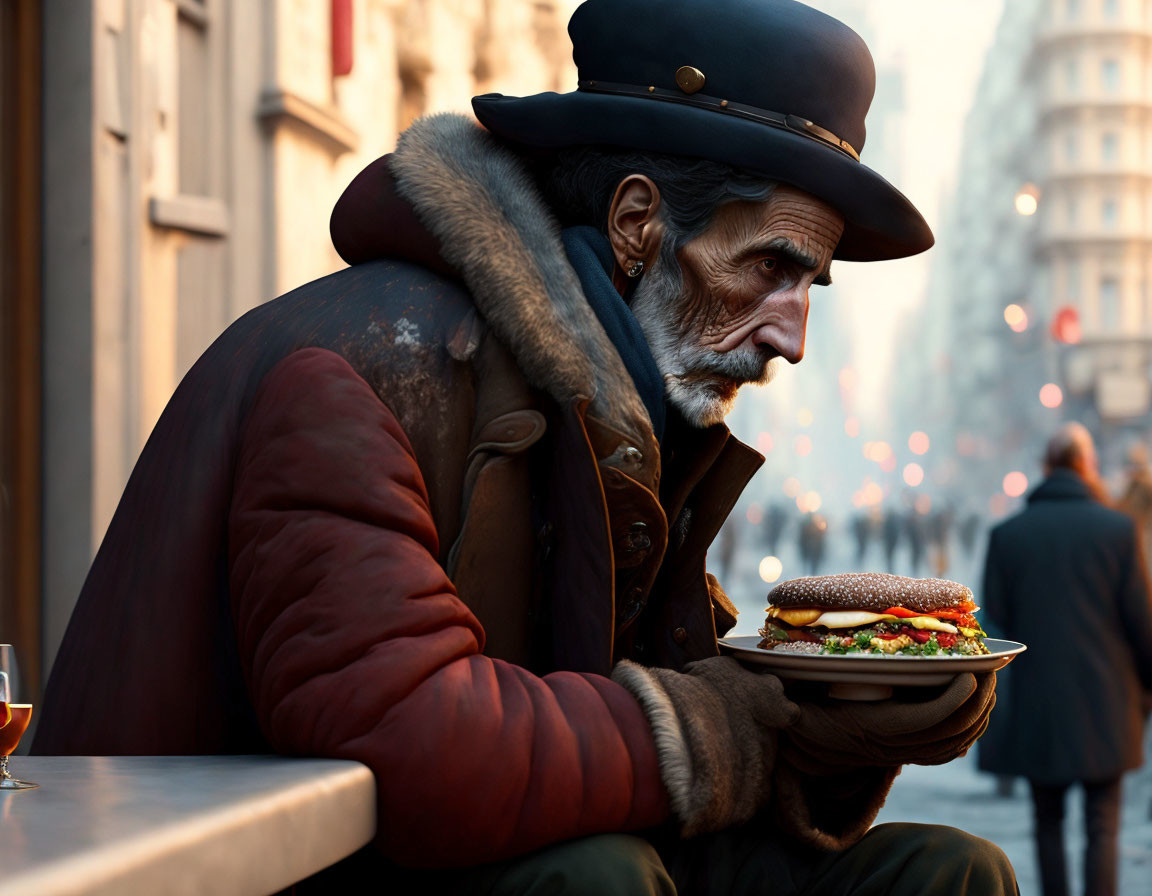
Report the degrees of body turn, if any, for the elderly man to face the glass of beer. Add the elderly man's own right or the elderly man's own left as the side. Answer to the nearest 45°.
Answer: approximately 135° to the elderly man's own right

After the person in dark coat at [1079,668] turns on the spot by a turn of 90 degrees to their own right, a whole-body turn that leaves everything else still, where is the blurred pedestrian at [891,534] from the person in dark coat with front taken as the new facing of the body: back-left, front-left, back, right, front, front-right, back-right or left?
left

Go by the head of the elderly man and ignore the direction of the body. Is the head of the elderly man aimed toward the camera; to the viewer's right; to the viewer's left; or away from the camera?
to the viewer's right

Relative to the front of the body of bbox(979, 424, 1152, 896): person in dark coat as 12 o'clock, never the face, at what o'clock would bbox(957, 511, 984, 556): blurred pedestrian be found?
The blurred pedestrian is roughly at 12 o'clock from the person in dark coat.

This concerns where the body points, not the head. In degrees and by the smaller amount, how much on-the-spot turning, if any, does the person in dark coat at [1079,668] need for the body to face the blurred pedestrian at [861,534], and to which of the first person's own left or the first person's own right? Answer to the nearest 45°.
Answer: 0° — they already face them

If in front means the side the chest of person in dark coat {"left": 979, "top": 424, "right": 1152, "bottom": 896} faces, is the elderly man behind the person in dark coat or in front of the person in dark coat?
behind

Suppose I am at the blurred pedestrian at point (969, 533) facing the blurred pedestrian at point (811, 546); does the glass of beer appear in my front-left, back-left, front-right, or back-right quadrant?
front-left

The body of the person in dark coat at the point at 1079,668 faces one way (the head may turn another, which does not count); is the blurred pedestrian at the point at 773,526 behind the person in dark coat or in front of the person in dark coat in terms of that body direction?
in front

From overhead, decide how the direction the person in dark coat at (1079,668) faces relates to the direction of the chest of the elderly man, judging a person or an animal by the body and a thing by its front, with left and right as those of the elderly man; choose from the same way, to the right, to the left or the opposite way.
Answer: to the left

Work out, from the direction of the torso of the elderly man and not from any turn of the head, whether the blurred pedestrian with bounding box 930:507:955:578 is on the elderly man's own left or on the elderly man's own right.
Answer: on the elderly man's own left

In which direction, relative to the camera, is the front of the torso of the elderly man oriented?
to the viewer's right

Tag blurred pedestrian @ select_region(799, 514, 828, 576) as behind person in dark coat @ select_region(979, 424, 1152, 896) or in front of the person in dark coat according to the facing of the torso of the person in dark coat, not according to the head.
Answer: in front

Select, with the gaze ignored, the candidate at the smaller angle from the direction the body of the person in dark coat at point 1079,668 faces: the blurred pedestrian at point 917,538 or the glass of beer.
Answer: the blurred pedestrian

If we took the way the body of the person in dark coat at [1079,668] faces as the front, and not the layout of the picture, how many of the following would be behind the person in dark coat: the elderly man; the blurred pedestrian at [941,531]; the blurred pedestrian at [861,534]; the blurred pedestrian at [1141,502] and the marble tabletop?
2

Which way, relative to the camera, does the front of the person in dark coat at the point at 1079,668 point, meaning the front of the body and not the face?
away from the camera

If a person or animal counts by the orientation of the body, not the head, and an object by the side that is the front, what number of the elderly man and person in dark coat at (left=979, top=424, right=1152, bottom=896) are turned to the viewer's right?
1

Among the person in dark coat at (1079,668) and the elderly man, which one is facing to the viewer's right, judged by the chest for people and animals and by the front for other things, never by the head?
the elderly man

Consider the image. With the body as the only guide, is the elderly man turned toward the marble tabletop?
no
